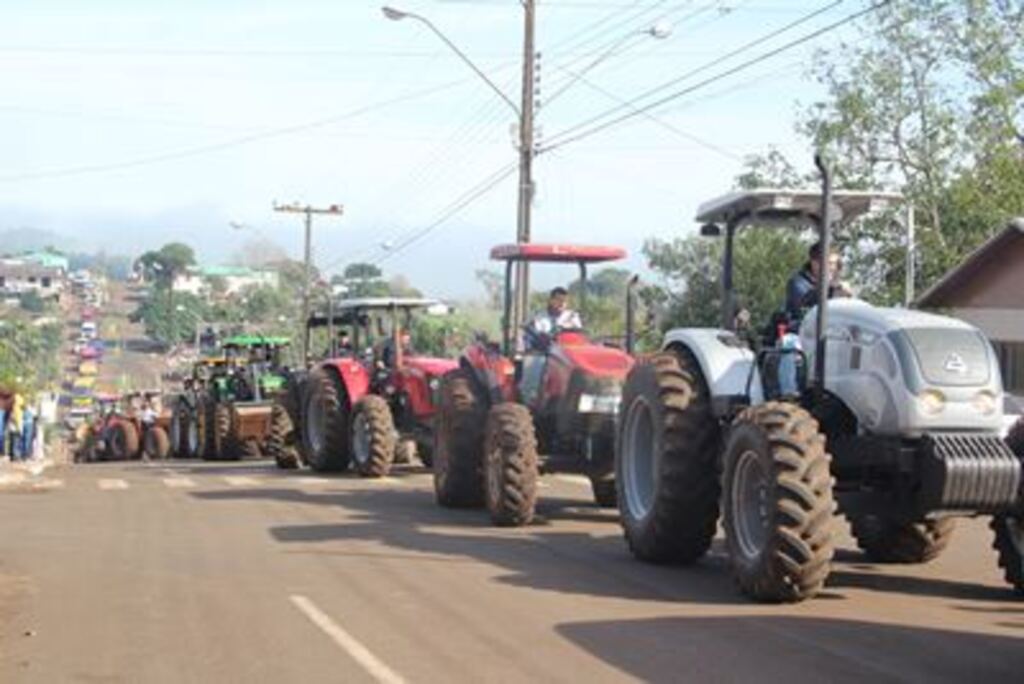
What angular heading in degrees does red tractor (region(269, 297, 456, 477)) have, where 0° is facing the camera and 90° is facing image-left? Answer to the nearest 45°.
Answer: approximately 315°

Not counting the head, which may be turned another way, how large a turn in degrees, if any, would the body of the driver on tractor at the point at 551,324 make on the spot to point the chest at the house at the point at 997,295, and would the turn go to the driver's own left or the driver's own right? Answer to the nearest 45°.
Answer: approximately 90° to the driver's own left

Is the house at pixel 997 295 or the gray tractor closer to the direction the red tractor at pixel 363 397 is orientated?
the gray tractor

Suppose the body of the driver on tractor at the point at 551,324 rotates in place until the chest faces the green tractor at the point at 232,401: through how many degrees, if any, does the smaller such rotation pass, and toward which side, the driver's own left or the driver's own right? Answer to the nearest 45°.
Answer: approximately 180°

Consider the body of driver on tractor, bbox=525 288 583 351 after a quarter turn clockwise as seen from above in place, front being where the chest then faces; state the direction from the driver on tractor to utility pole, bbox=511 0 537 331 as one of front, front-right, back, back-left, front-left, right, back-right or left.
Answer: back-right

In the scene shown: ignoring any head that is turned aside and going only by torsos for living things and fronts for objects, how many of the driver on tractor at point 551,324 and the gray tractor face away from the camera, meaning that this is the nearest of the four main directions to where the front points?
0

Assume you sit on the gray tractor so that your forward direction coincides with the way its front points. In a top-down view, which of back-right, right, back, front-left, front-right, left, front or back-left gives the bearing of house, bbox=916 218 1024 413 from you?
back-left

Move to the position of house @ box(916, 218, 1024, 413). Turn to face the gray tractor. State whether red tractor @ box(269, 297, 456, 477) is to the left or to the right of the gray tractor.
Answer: right

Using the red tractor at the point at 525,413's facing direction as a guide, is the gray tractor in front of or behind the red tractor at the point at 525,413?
in front

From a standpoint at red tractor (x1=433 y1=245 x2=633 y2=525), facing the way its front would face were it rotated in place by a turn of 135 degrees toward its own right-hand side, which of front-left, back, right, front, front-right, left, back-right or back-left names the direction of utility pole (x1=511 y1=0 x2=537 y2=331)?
right

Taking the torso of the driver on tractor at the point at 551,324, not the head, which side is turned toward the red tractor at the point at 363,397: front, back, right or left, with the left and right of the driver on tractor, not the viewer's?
back
